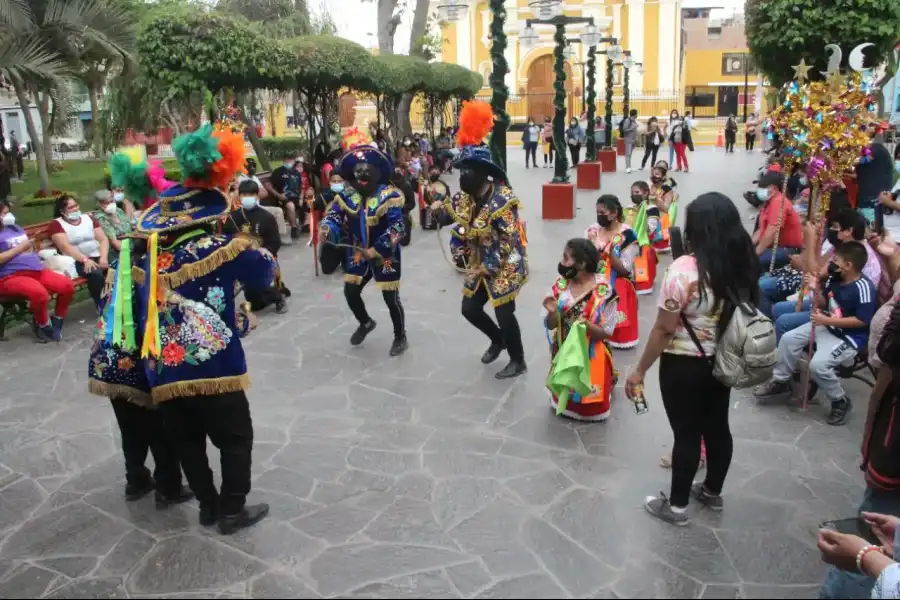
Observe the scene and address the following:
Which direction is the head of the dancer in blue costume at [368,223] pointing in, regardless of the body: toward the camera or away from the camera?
toward the camera

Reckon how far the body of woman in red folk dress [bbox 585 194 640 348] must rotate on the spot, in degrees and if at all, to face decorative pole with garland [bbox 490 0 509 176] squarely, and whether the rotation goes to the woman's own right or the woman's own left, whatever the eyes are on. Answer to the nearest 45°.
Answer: approximately 135° to the woman's own right

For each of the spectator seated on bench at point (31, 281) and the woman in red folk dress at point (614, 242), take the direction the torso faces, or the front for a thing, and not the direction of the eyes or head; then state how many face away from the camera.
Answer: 0

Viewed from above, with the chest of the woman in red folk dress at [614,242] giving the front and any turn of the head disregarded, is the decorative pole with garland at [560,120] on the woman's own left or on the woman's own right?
on the woman's own right

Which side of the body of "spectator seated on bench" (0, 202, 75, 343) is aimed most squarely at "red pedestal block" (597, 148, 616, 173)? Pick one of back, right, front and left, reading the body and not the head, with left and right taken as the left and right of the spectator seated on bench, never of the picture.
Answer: left

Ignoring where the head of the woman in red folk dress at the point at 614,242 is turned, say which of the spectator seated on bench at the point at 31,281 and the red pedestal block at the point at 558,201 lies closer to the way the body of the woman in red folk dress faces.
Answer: the spectator seated on bench

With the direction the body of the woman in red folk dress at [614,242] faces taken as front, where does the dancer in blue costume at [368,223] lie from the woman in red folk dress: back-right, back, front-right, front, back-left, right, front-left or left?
front-right

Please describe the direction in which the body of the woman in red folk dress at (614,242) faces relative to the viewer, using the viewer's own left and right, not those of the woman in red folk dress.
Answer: facing the viewer and to the left of the viewer

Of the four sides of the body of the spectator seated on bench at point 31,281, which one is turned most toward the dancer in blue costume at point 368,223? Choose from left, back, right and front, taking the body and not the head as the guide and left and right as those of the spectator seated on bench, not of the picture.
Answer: front

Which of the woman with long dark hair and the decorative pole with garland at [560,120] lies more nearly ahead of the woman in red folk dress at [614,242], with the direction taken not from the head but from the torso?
the woman with long dark hair

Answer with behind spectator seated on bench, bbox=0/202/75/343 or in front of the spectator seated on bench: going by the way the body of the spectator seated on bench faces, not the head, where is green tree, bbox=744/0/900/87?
in front

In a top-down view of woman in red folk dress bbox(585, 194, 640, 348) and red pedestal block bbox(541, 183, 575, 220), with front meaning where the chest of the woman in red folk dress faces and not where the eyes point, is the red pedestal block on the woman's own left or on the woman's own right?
on the woman's own right

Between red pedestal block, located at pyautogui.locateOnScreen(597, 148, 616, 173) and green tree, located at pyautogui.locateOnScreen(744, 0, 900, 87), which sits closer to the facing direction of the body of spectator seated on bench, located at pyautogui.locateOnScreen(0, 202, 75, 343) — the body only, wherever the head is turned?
the green tree

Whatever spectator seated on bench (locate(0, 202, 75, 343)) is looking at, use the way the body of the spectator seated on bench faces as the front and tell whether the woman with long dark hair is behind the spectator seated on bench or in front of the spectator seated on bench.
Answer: in front

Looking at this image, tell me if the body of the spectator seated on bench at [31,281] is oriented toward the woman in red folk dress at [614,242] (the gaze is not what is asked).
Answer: yes

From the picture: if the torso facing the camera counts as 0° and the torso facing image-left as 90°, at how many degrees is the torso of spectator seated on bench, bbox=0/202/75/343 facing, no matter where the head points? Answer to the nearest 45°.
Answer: approximately 315°

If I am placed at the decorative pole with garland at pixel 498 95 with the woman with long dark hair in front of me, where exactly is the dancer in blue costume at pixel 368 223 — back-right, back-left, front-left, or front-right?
front-right
